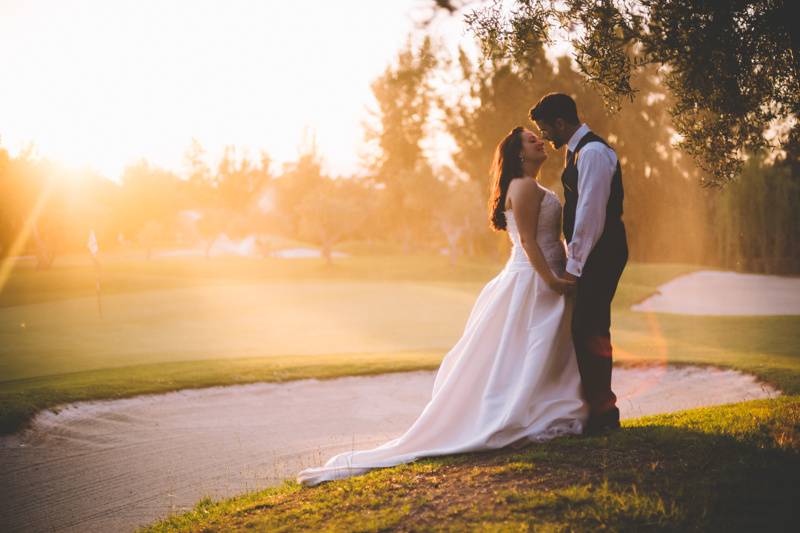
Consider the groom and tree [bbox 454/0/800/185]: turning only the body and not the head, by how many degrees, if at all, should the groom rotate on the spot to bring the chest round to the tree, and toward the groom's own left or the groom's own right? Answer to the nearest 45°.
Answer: approximately 135° to the groom's own right

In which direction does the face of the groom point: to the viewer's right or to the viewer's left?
to the viewer's left

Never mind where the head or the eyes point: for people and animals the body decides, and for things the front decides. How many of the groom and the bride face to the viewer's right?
1

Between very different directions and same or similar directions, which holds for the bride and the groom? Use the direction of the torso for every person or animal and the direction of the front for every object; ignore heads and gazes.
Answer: very different directions

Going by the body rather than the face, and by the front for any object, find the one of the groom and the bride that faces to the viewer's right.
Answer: the bride

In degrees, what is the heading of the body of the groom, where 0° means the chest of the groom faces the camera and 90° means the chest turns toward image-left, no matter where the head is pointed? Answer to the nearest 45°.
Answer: approximately 90°

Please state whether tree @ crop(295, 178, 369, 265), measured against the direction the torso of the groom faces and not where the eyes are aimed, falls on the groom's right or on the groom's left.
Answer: on the groom's right

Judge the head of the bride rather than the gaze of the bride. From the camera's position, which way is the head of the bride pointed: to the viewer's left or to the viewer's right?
to the viewer's right

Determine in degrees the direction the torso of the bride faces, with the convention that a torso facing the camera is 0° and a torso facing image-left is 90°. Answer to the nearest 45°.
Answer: approximately 270°
